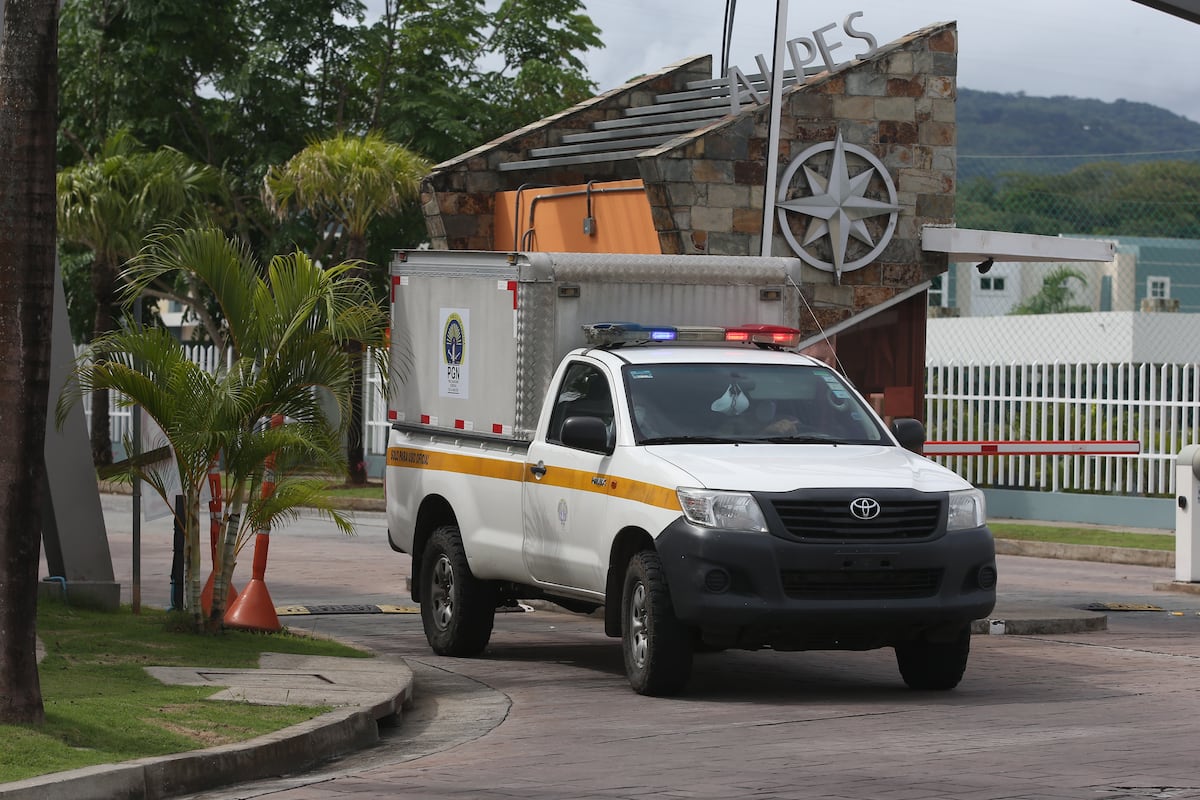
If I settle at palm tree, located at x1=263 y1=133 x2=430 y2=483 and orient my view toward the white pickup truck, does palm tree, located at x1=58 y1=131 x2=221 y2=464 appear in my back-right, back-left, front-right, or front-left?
back-right

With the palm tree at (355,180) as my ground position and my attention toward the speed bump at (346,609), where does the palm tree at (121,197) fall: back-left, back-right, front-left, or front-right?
back-right

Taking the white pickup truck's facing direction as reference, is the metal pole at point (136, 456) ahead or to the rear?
to the rear

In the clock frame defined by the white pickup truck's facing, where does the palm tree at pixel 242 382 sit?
The palm tree is roughly at 5 o'clock from the white pickup truck.

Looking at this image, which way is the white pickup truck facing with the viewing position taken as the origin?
facing the viewer and to the right of the viewer

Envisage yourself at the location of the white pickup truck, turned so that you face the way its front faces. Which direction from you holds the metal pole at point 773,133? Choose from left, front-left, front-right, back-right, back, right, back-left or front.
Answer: back-left

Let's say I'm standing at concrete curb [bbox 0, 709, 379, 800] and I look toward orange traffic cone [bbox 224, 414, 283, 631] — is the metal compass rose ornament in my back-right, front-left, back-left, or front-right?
front-right

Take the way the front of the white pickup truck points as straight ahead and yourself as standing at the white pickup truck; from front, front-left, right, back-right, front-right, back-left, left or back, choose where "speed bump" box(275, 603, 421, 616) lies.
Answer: back

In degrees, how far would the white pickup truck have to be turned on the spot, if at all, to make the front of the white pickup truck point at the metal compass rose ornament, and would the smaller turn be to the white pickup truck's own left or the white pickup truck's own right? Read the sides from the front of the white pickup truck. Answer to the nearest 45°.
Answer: approximately 135° to the white pickup truck's own left

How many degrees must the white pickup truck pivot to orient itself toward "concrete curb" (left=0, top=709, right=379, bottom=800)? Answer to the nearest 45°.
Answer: approximately 90° to its right

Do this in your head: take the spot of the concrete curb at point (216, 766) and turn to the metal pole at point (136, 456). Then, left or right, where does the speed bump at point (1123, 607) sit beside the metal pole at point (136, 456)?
right
